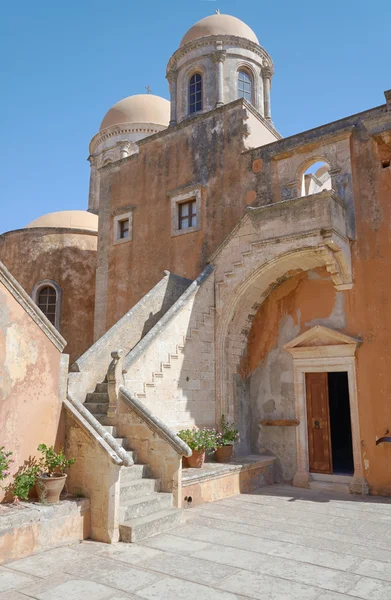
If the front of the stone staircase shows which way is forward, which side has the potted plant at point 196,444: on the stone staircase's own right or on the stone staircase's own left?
on the stone staircase's own left

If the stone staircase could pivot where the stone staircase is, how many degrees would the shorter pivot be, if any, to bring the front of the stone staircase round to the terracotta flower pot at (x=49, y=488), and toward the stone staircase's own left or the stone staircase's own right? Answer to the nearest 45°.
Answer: approximately 90° to the stone staircase's own right

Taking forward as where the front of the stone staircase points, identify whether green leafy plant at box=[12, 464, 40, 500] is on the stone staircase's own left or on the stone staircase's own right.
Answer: on the stone staircase's own right

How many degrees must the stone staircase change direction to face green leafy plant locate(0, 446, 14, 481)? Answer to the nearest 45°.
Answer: approximately 90° to its right

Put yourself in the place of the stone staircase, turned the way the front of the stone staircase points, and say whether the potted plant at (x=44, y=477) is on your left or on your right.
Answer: on your right

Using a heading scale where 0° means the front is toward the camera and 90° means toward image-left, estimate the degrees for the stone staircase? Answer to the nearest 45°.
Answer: approximately 315°

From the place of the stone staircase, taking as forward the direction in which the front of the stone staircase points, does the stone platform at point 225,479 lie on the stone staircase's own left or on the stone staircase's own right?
on the stone staircase's own left

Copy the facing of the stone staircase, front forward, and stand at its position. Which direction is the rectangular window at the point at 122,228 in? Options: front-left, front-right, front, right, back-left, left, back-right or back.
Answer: back-left

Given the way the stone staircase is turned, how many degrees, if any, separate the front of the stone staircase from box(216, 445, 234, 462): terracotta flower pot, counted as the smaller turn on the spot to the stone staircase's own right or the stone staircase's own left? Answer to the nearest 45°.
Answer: approximately 90° to the stone staircase's own left

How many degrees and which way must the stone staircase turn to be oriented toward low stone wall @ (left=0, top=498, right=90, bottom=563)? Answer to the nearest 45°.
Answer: approximately 90° to its right

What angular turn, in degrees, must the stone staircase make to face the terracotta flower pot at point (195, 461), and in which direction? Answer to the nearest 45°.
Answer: approximately 90° to its left
